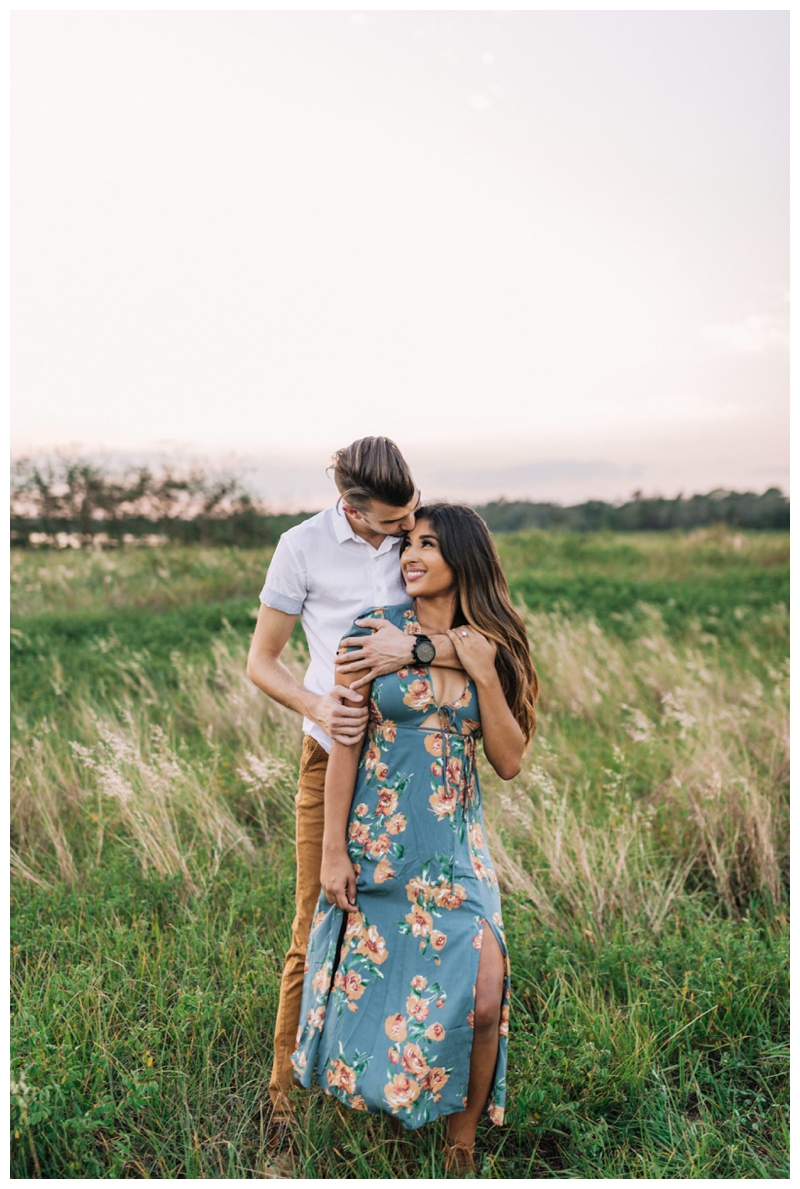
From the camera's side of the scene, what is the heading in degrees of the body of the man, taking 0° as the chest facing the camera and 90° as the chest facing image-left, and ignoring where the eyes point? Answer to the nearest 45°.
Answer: approximately 315°

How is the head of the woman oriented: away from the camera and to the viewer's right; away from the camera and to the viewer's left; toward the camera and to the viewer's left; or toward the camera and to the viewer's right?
toward the camera and to the viewer's left

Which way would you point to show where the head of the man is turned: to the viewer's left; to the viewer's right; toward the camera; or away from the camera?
to the viewer's right
